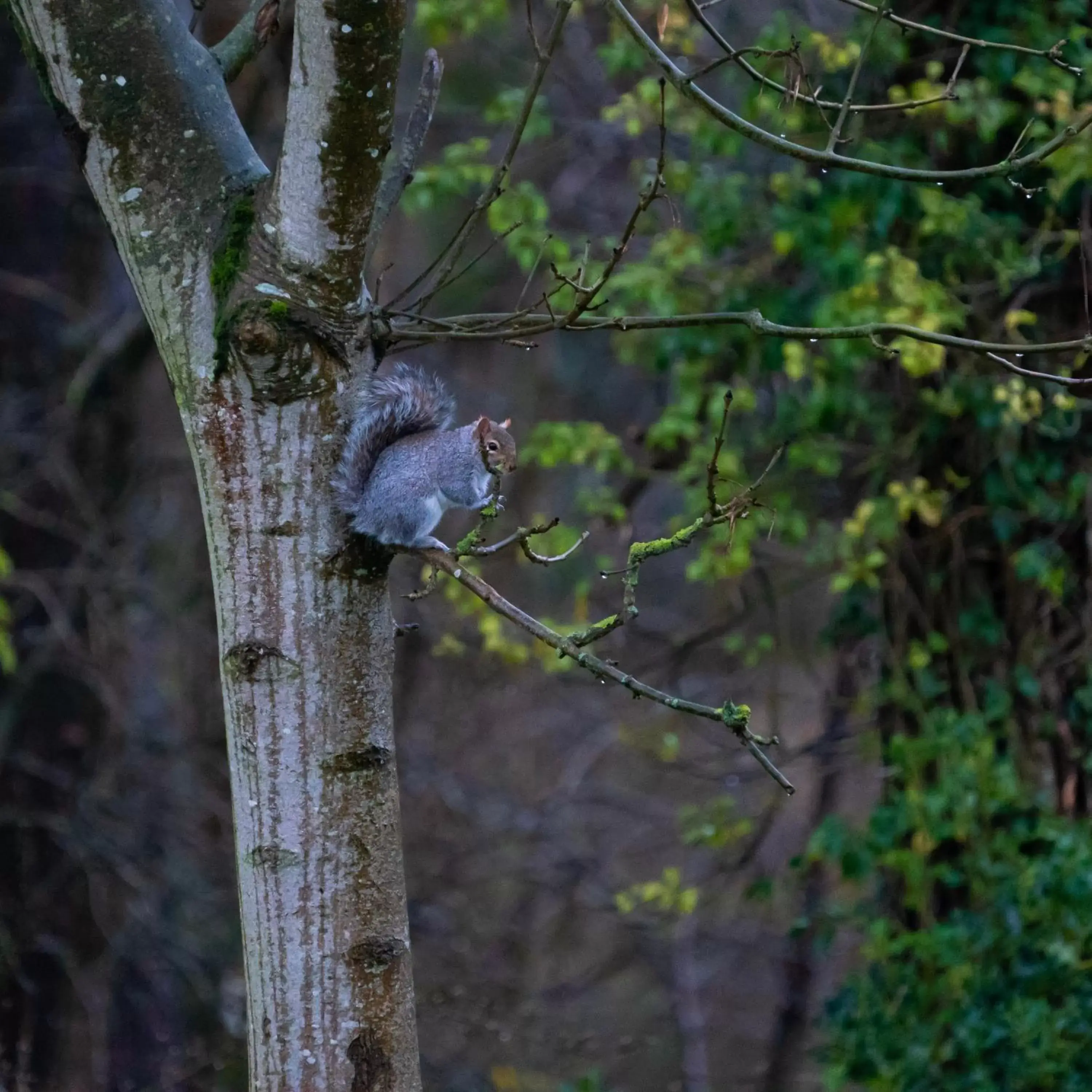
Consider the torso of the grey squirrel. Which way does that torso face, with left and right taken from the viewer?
facing to the right of the viewer
